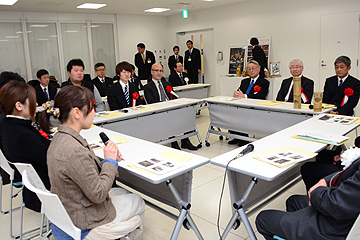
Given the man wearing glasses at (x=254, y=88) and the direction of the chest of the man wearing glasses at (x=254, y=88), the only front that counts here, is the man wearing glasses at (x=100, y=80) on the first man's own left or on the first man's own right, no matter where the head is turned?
on the first man's own right

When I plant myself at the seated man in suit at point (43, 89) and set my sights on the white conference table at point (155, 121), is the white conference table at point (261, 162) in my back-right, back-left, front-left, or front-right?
front-right

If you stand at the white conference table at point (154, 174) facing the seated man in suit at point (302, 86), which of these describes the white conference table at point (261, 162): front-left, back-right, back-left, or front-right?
front-right

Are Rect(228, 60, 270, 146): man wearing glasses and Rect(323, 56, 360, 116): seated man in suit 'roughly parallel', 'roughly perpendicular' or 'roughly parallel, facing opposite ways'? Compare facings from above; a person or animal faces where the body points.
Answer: roughly parallel

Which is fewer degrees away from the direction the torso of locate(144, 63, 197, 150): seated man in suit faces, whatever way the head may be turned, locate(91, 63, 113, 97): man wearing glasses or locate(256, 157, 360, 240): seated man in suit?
the seated man in suit

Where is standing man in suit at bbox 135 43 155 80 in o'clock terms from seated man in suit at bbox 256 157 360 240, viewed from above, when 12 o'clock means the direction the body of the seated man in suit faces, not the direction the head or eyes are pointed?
The standing man in suit is roughly at 2 o'clock from the seated man in suit.

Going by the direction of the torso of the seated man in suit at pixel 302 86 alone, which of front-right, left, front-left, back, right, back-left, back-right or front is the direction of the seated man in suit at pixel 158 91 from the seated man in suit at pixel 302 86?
right

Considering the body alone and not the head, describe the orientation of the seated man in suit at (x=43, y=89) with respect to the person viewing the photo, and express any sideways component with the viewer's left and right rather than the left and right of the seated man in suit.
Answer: facing the viewer and to the right of the viewer

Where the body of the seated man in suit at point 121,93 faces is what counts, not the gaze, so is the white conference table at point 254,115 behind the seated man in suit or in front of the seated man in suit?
in front

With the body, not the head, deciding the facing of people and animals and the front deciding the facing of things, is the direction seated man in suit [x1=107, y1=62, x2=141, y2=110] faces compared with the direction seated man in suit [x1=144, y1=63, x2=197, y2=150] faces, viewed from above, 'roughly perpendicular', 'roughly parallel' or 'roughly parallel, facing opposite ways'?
roughly parallel

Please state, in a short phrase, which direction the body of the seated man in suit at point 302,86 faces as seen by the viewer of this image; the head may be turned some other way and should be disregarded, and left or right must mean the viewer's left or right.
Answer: facing the viewer

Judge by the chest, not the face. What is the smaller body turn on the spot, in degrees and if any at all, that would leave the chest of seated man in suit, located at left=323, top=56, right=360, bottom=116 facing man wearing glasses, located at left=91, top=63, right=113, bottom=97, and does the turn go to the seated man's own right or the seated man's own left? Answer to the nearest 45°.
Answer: approximately 45° to the seated man's own right

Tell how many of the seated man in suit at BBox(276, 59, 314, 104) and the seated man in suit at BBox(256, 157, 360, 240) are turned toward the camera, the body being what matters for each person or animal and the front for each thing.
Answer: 1

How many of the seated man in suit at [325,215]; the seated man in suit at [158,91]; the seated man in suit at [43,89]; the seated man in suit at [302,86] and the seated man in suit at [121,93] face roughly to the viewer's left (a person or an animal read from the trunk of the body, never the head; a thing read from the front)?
1

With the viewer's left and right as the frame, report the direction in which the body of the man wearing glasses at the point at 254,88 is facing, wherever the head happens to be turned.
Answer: facing the viewer and to the left of the viewer

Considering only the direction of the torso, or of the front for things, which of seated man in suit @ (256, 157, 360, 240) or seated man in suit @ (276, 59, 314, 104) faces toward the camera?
seated man in suit @ (276, 59, 314, 104)
